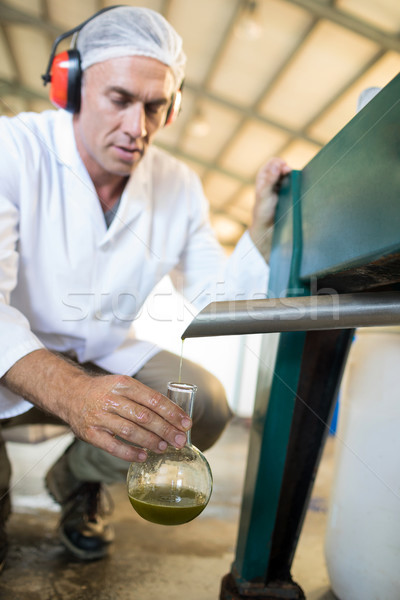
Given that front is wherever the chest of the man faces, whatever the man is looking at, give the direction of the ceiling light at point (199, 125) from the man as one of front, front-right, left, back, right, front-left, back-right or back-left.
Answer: back-left

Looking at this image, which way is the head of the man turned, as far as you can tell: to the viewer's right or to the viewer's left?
to the viewer's right

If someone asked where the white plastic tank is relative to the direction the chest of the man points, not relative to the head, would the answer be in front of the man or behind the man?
in front
